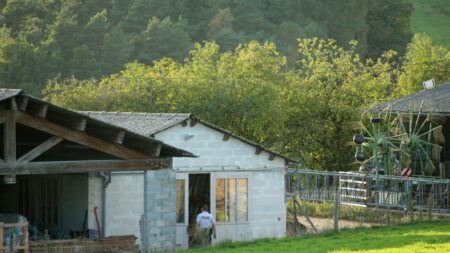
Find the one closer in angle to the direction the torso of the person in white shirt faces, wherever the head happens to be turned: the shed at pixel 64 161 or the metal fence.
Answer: the metal fence

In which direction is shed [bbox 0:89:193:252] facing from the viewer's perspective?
toward the camera

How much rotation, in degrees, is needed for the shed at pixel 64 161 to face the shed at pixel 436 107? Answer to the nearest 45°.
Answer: approximately 135° to its left

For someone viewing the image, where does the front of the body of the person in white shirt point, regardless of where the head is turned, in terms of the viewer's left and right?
facing away from the viewer

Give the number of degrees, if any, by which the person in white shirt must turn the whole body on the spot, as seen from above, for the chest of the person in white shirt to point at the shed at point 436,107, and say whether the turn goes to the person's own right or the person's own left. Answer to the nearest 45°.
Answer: approximately 45° to the person's own right

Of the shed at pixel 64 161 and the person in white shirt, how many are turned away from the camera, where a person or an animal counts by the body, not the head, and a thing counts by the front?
1

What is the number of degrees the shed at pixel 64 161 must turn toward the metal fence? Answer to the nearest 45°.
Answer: approximately 135° to its left

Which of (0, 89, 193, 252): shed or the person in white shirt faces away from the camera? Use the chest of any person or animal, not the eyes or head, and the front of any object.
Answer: the person in white shirt

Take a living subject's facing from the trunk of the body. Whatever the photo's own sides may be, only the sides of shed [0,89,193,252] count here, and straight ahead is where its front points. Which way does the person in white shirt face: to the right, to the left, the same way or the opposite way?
the opposite way

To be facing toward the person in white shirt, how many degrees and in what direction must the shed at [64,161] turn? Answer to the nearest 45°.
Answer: approximately 135° to its left
